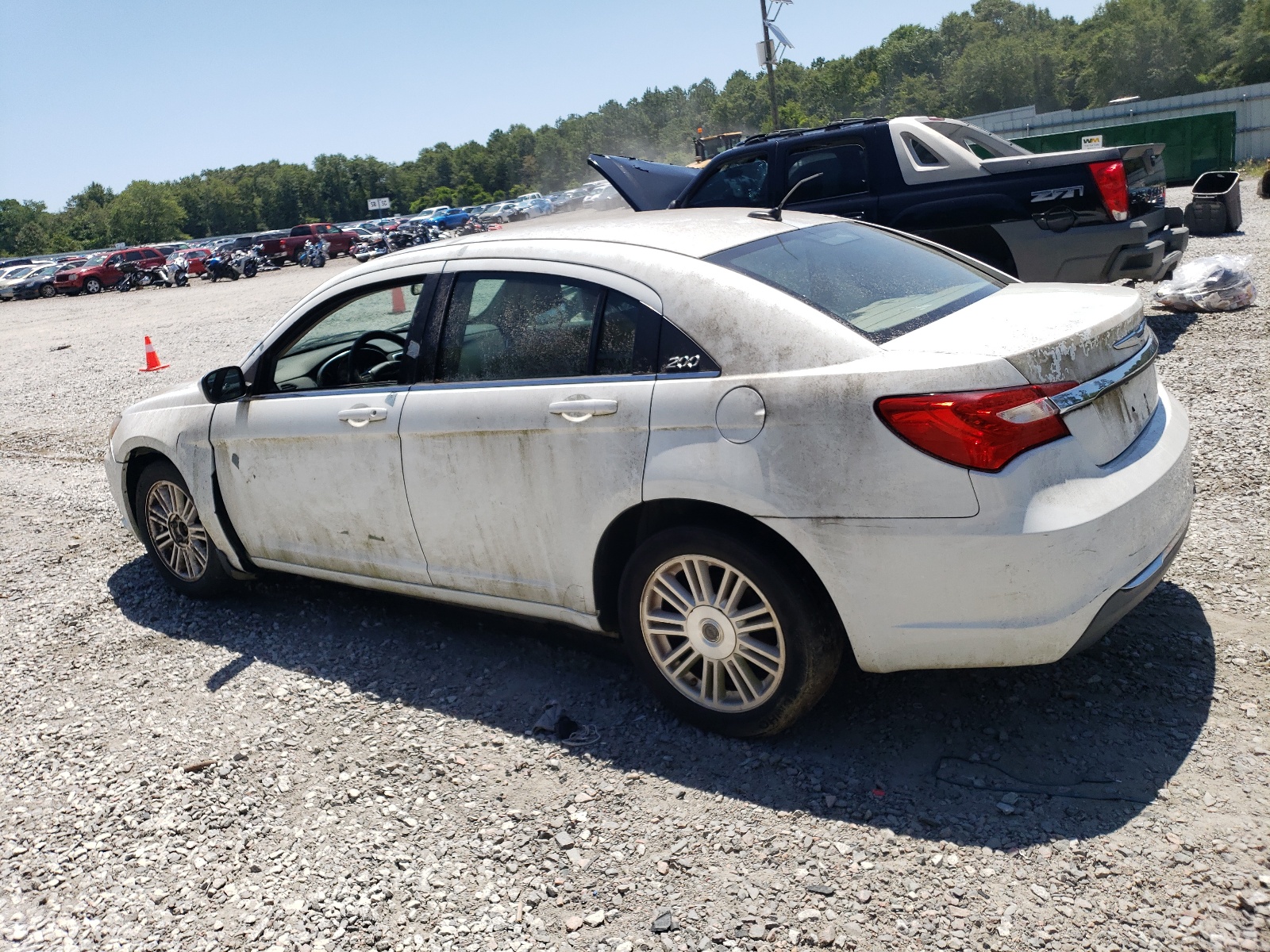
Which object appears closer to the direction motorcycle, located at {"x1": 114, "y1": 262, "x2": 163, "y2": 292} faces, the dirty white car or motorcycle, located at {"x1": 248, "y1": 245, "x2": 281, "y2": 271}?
the dirty white car

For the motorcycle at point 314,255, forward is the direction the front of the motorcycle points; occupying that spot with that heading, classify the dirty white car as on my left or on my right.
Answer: on my left

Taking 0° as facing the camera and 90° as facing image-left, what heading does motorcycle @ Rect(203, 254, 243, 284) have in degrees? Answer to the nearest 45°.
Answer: approximately 45°

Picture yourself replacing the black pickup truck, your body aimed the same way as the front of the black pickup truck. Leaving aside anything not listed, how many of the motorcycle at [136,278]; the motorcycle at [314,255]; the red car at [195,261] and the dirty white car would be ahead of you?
3

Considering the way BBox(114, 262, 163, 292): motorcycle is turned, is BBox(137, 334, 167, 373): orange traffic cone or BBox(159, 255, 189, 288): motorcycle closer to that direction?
the orange traffic cone

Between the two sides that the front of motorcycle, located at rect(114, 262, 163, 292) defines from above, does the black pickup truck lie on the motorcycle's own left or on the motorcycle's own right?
on the motorcycle's own left

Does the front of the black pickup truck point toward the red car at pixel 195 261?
yes

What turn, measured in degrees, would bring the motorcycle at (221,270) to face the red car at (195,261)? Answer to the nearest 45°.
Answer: approximately 135° to its right

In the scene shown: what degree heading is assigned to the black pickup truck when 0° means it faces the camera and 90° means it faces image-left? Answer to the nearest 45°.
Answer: approximately 135°

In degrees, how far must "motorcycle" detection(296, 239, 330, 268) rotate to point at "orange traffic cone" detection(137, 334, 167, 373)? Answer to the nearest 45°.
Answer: approximately 45° to its left

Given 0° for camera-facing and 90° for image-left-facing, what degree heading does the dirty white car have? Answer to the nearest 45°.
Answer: approximately 135°

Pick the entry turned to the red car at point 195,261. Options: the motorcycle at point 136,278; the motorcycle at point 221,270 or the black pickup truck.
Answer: the black pickup truck

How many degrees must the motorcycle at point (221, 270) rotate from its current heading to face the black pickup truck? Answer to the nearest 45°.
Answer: approximately 45° to its left
